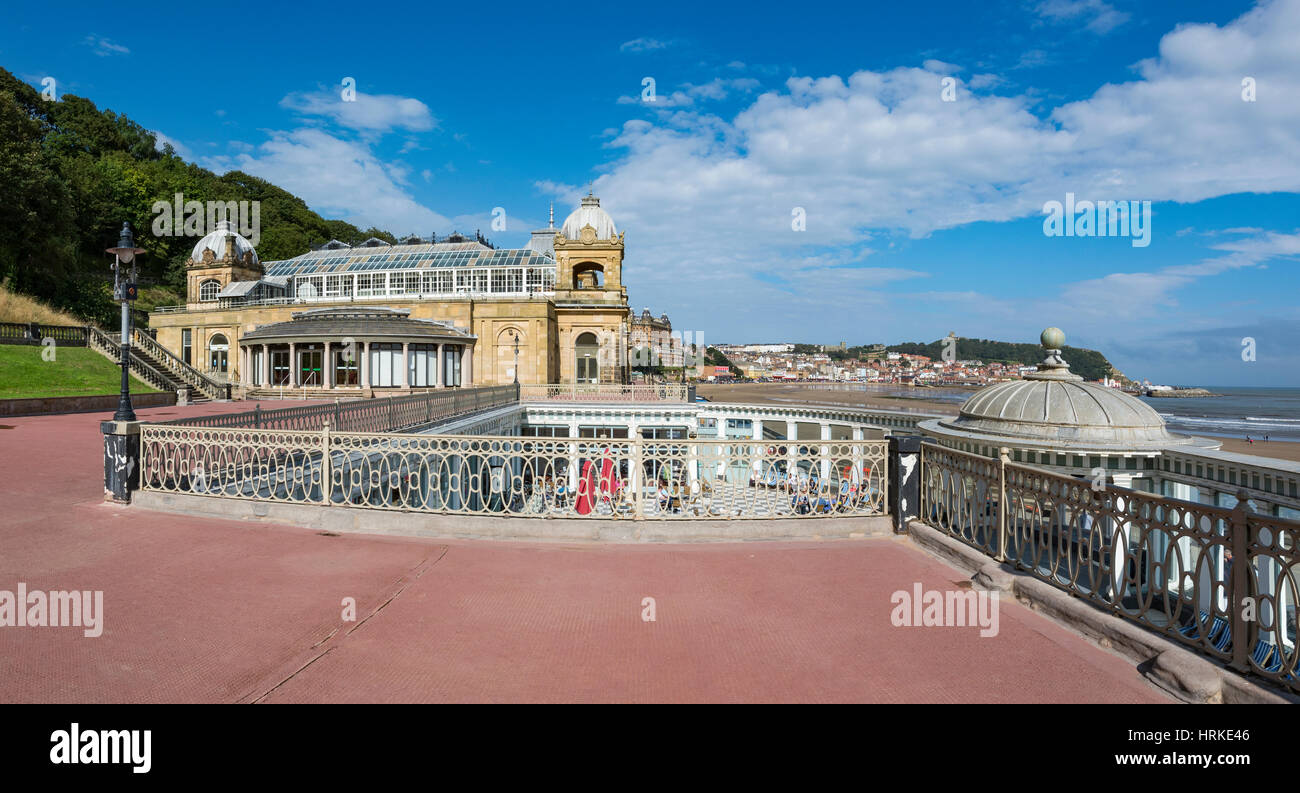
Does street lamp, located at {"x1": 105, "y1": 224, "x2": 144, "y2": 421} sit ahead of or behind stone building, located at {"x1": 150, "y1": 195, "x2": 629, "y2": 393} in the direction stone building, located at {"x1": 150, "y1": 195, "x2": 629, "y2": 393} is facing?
ahead

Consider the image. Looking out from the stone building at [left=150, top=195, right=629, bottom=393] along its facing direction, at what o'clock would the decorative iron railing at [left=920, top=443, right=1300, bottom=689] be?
The decorative iron railing is roughly at 12 o'clock from the stone building.

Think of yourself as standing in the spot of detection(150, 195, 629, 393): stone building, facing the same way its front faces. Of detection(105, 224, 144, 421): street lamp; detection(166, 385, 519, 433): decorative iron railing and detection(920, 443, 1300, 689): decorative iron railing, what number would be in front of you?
3

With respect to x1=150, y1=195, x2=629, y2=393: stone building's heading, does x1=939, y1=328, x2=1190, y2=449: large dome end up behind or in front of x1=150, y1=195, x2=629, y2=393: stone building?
in front

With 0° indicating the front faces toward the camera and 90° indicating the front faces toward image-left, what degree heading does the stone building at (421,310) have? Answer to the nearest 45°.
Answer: approximately 0°

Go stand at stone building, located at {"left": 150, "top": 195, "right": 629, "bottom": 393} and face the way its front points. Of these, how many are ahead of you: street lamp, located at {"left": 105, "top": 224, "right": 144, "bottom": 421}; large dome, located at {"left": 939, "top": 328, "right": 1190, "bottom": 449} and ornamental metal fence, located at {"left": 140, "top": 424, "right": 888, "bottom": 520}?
3

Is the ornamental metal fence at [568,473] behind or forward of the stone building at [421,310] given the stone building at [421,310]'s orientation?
forward

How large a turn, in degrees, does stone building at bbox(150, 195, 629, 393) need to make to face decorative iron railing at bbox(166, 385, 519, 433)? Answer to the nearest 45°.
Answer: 0° — it already faces it
